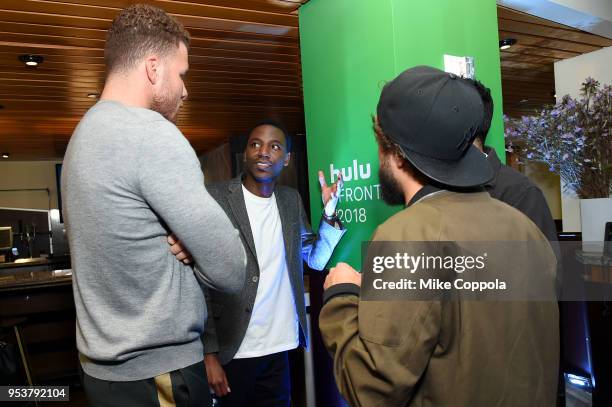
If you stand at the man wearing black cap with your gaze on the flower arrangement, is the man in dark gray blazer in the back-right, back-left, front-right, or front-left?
front-left

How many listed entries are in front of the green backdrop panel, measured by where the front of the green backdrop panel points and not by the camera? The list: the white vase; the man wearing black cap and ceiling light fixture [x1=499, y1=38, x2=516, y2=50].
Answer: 1

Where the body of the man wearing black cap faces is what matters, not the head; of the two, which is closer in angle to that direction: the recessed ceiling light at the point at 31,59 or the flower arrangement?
the recessed ceiling light

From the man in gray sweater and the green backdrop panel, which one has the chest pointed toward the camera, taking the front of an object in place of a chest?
the green backdrop panel

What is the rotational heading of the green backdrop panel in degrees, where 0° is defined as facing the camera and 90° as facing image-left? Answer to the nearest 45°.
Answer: approximately 0°

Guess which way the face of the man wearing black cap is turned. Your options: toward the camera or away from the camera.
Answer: away from the camera

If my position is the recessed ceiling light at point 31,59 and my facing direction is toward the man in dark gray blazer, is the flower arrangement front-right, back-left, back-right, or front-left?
front-left

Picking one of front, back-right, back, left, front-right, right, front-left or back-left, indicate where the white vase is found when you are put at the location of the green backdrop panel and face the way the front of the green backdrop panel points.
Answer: back-left

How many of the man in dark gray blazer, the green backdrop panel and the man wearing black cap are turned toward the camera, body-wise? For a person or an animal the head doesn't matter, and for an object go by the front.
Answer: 2

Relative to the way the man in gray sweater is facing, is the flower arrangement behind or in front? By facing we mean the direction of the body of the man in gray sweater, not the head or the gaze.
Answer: in front

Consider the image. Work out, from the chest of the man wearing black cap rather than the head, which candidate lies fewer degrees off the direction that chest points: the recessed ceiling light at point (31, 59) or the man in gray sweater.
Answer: the recessed ceiling light

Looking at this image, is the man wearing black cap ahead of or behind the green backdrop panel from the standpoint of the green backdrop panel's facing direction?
ahead

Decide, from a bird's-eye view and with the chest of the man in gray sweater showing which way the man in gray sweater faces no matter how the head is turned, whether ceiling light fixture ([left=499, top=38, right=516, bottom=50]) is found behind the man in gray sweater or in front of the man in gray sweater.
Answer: in front

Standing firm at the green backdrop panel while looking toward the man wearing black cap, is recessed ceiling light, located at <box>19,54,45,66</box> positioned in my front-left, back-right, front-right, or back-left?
back-right

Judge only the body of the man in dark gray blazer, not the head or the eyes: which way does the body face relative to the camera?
toward the camera

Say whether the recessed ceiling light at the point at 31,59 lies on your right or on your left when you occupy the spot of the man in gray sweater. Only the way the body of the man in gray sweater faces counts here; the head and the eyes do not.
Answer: on your left

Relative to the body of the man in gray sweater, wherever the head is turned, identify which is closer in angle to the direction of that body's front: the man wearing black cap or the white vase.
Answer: the white vase
